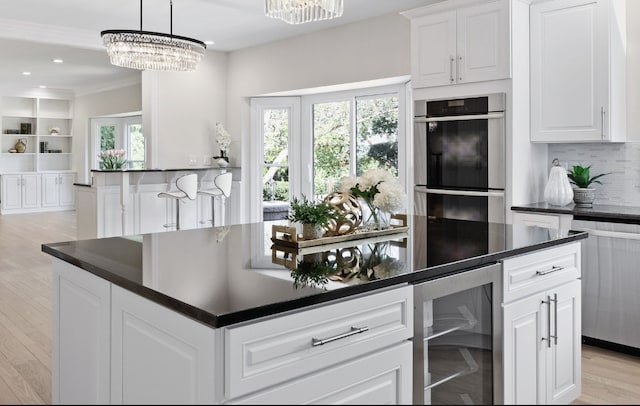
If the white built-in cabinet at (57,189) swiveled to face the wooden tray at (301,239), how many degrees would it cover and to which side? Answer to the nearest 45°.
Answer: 0° — it already faces it

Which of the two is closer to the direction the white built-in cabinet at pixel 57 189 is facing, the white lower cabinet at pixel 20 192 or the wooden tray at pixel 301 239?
the wooden tray

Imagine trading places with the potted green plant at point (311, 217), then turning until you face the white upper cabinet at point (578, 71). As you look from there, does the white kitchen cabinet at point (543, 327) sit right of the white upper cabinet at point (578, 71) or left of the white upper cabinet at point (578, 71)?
right

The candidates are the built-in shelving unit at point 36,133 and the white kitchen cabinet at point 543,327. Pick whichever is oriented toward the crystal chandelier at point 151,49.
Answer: the built-in shelving unit

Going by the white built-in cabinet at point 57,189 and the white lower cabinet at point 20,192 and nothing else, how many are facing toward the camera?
2
